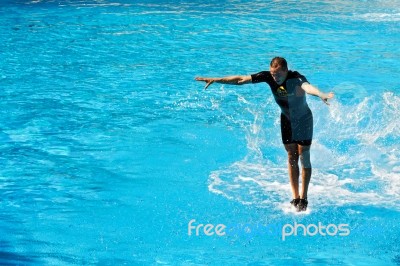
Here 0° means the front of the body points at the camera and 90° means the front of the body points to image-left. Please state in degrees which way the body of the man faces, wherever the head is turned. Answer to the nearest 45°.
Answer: approximately 45°
